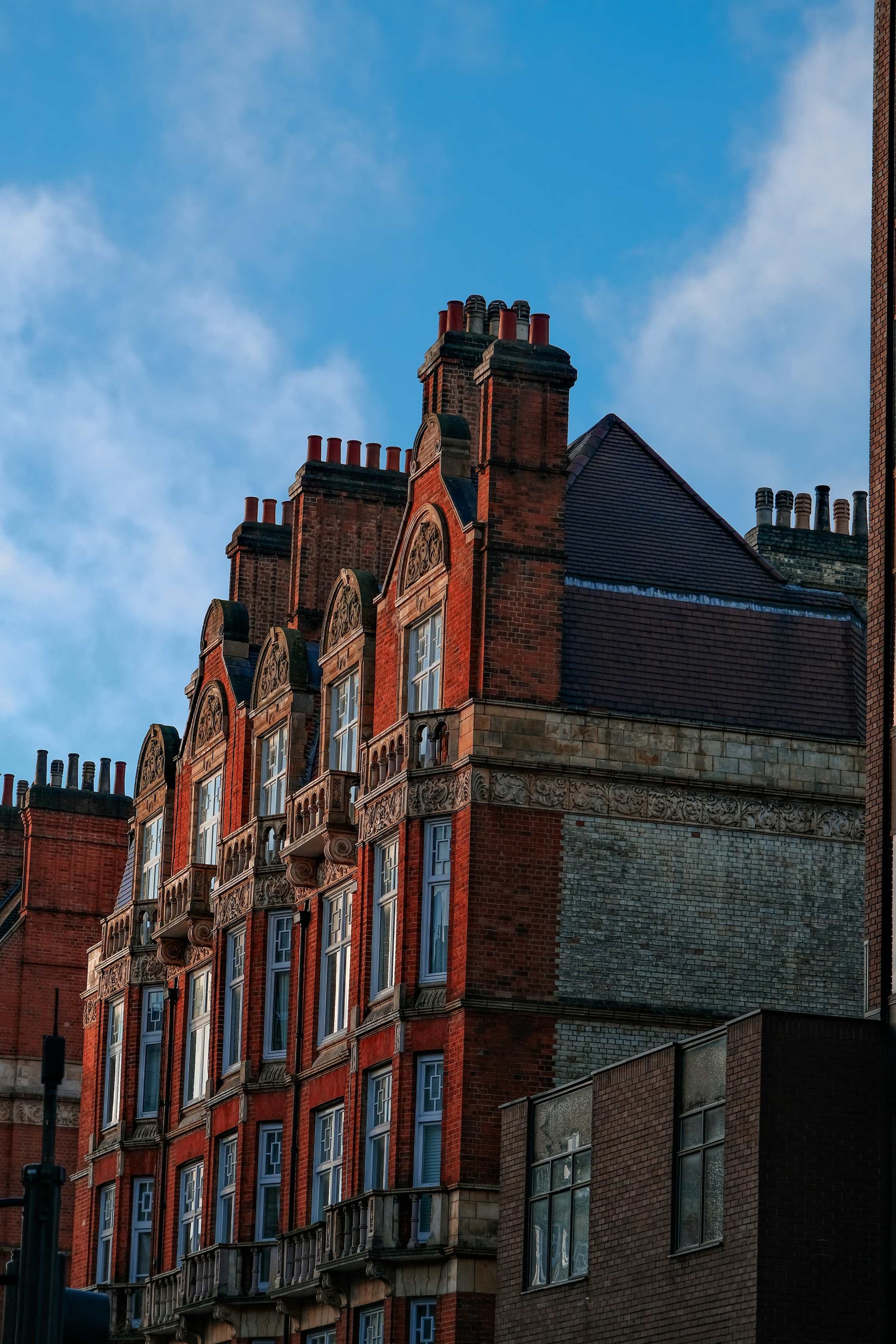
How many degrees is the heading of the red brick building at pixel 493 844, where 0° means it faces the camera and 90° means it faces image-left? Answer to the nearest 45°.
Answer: approximately 45°
